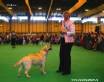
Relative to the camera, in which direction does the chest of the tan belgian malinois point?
to the viewer's right
